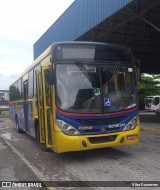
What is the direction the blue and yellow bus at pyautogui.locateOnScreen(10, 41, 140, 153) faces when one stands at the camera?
facing the viewer and to the right of the viewer
